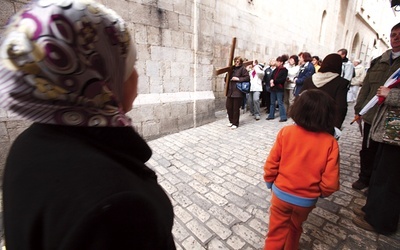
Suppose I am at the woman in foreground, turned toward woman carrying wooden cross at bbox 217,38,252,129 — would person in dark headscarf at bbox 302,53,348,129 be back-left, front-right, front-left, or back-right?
front-right

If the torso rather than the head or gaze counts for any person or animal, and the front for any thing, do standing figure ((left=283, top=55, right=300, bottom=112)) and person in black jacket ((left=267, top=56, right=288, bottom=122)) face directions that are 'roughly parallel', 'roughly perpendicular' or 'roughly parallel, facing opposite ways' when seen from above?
roughly parallel

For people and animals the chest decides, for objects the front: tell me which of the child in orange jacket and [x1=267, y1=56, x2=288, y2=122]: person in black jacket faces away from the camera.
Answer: the child in orange jacket

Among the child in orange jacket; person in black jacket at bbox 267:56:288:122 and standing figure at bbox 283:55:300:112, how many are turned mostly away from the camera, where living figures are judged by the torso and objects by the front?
1

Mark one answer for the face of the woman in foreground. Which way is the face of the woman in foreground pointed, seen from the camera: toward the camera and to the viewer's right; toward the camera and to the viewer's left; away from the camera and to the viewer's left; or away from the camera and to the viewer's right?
away from the camera and to the viewer's right

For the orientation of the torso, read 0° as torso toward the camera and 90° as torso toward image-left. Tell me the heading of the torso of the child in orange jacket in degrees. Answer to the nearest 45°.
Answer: approximately 180°

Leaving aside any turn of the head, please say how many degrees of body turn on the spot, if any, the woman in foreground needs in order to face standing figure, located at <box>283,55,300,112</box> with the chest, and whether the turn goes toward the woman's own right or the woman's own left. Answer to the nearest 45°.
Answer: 0° — they already face it

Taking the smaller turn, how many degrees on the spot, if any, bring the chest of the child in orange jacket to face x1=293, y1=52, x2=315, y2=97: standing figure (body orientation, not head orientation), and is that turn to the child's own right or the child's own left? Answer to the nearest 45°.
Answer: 0° — they already face it

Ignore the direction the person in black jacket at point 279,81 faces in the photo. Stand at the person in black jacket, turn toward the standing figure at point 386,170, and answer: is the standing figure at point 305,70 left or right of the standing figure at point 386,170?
left

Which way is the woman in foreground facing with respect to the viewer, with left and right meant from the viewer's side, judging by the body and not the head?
facing away from the viewer and to the right of the viewer

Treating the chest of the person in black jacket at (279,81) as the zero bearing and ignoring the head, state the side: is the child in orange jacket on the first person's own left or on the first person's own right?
on the first person's own left

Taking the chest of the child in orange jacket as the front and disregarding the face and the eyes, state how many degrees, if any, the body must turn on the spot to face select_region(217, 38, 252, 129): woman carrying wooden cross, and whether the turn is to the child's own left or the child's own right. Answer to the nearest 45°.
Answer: approximately 45° to the child's own left

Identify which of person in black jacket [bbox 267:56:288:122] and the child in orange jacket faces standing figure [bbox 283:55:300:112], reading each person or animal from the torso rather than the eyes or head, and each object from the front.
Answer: the child in orange jacket

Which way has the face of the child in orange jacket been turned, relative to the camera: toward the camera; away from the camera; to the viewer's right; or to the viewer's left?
away from the camera

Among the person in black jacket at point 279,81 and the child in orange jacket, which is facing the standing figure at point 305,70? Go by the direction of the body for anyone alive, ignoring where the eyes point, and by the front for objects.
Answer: the child in orange jacket

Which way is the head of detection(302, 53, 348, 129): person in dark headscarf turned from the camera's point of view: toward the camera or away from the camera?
away from the camera

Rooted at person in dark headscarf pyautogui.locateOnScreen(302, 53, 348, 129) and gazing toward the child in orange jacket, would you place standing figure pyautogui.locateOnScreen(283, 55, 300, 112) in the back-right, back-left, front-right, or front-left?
back-right

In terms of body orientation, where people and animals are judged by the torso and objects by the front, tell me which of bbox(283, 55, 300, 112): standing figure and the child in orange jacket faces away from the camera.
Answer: the child in orange jacket
